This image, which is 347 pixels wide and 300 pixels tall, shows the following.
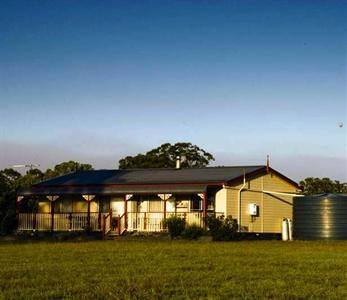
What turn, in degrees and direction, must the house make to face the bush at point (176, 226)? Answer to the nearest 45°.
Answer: approximately 45° to its left

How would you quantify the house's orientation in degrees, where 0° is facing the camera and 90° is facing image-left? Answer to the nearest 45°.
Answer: approximately 45°

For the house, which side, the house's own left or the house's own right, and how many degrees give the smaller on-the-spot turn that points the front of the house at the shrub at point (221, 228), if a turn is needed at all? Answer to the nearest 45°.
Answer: approximately 90° to the house's own left

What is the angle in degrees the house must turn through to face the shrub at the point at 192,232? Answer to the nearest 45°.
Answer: approximately 45° to its left
